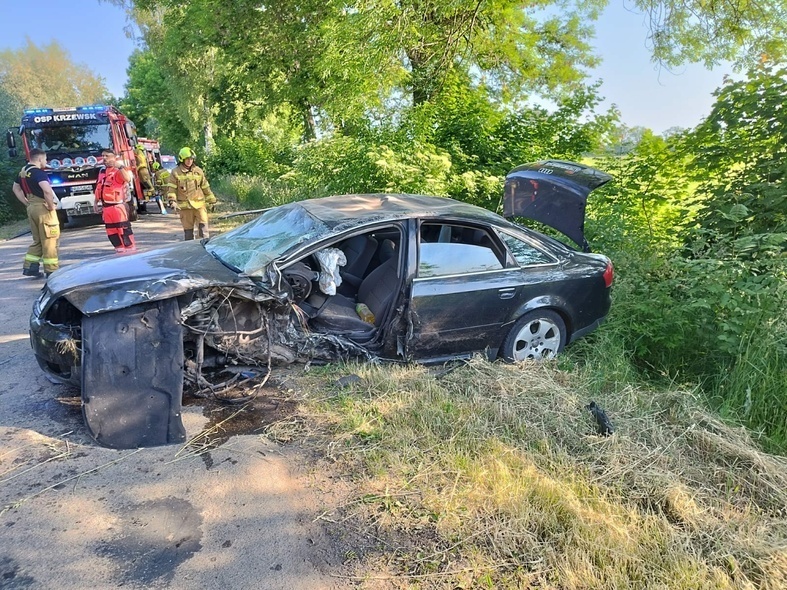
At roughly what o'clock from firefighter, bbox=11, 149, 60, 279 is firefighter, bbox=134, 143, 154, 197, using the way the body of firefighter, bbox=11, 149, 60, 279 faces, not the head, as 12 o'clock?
firefighter, bbox=134, 143, 154, 197 is roughly at 11 o'clock from firefighter, bbox=11, 149, 60, 279.

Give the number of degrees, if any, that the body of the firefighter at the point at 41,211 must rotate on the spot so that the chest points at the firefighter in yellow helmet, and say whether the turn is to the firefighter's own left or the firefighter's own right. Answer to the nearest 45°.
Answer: approximately 45° to the firefighter's own right

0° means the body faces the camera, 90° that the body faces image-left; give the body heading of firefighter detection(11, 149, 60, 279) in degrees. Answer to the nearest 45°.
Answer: approximately 225°

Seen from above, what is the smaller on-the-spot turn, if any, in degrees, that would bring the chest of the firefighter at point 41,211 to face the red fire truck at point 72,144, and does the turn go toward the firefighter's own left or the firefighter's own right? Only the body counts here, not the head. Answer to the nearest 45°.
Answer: approximately 45° to the firefighter's own left

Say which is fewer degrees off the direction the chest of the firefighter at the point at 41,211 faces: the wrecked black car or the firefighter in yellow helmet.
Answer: the firefighter in yellow helmet
